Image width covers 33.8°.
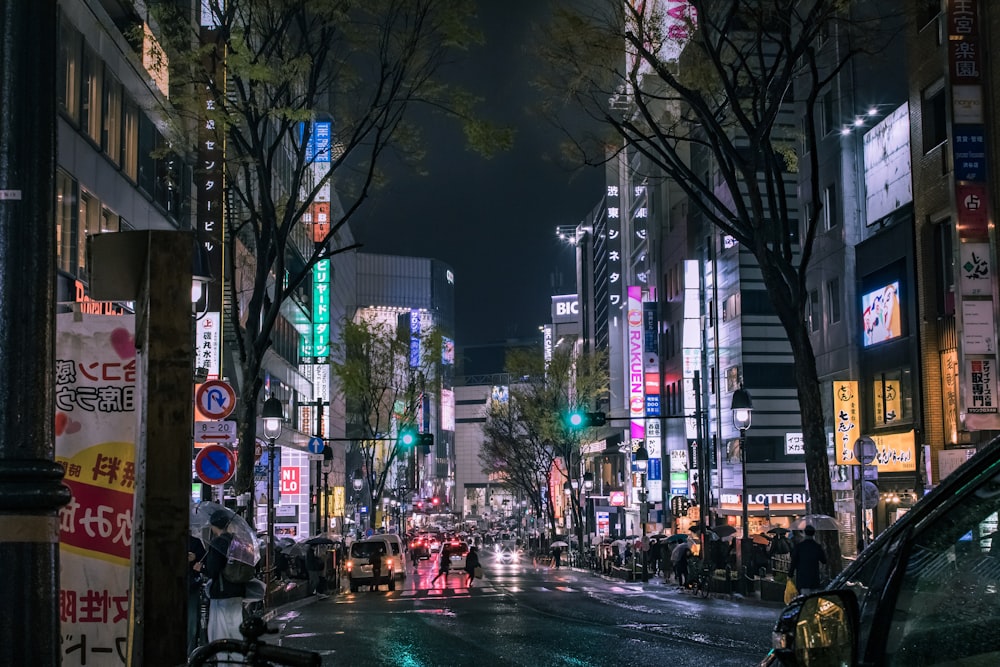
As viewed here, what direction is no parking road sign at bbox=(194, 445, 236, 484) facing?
toward the camera

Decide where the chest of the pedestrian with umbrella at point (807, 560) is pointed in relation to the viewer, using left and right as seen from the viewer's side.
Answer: facing away from the viewer

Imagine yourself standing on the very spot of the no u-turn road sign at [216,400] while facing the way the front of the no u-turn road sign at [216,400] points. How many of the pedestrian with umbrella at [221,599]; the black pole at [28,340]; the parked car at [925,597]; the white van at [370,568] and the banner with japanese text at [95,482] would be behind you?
1

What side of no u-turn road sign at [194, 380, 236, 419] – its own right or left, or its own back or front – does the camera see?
front

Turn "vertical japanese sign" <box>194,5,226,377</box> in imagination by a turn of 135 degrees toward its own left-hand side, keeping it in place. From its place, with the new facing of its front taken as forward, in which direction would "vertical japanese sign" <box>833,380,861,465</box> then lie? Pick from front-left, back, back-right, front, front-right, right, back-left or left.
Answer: front-right

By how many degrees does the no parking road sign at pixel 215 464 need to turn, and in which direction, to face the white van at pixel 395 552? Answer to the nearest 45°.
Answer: approximately 180°

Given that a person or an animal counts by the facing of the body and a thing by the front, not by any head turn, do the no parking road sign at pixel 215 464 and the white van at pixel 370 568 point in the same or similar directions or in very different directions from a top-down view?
very different directions

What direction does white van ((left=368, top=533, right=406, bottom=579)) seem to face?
away from the camera

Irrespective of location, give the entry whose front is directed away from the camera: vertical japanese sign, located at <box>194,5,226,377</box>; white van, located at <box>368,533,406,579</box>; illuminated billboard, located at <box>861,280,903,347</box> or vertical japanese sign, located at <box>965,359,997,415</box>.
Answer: the white van

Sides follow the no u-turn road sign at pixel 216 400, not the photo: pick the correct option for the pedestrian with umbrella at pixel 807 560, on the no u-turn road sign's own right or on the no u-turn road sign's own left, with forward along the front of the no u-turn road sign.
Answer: on the no u-turn road sign's own left

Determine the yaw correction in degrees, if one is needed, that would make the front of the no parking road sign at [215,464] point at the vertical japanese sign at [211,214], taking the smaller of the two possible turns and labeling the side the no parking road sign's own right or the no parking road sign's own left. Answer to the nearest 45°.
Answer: approximately 180°

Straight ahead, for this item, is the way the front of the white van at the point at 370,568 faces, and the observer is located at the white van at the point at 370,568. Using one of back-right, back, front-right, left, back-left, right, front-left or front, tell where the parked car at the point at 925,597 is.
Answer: back

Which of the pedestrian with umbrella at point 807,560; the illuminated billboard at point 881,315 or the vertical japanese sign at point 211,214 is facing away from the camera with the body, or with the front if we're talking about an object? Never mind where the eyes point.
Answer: the pedestrian with umbrella

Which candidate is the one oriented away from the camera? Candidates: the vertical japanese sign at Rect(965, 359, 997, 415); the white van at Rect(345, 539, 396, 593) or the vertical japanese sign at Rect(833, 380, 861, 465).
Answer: the white van

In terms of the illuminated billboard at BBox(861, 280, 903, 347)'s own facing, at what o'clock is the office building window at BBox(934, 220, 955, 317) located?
The office building window is roughly at 10 o'clock from the illuminated billboard.
